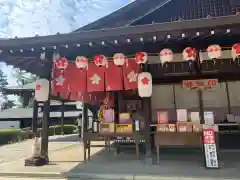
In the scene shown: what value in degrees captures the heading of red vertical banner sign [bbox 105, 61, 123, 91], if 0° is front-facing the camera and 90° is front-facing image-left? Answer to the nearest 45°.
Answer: approximately 0°

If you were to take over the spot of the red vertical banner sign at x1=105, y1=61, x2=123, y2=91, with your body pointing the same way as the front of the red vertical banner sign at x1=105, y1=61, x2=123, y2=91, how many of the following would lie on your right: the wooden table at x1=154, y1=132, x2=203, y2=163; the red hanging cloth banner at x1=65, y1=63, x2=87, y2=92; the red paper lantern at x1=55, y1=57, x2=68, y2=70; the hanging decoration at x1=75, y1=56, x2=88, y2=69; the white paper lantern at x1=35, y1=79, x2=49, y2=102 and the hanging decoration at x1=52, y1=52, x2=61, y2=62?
5

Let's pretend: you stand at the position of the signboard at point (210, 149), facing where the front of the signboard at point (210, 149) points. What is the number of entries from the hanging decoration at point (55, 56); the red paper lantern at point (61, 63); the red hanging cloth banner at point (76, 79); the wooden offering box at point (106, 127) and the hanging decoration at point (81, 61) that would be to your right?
5

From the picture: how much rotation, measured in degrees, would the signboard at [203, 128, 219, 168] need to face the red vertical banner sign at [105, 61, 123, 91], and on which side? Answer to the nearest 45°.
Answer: approximately 90° to its right
